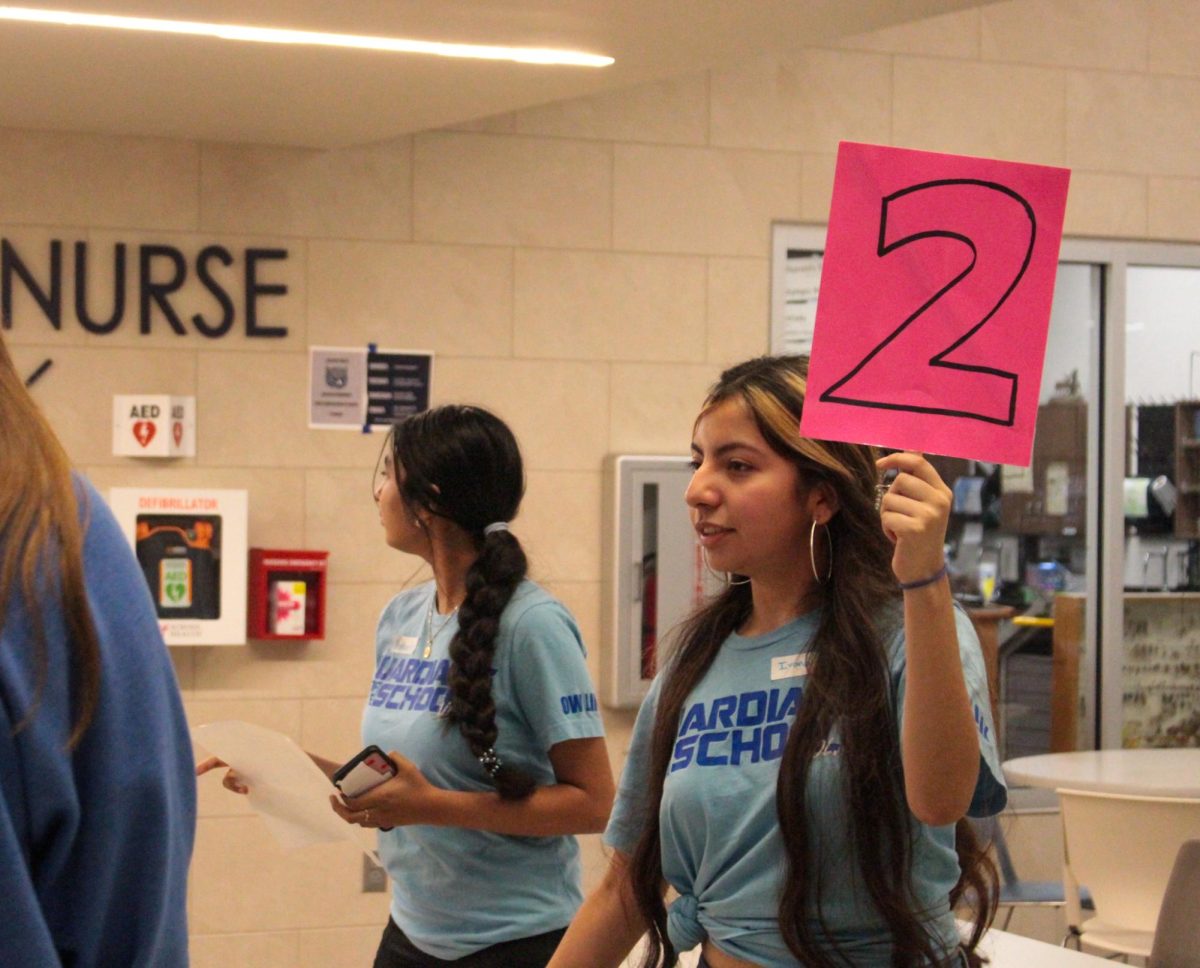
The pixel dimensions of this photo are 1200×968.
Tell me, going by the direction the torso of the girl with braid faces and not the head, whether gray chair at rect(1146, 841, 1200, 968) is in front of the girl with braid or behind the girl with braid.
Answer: behind

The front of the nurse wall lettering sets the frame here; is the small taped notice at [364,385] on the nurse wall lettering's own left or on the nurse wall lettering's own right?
on the nurse wall lettering's own left

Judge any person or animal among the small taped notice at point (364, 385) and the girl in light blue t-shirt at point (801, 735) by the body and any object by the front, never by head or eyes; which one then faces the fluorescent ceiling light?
the small taped notice

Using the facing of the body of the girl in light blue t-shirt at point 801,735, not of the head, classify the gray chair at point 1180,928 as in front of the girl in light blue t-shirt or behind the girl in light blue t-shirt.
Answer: behind

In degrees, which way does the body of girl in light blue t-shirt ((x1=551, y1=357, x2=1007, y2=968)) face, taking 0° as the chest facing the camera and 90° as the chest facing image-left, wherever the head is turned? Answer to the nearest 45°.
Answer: approximately 45°

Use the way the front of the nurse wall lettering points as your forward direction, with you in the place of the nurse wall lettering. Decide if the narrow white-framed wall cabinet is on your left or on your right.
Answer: on your left

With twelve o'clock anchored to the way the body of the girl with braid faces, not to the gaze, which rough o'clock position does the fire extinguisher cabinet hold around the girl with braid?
The fire extinguisher cabinet is roughly at 5 o'clock from the girl with braid.

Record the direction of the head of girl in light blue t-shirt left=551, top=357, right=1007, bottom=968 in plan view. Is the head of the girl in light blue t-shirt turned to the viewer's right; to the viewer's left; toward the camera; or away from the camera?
to the viewer's left

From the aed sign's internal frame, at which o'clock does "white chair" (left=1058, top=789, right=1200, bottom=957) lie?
The white chair is roughly at 10 o'clock from the aed sign.

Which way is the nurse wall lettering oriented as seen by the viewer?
toward the camera

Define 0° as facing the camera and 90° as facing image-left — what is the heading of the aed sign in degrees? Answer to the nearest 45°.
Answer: approximately 0°

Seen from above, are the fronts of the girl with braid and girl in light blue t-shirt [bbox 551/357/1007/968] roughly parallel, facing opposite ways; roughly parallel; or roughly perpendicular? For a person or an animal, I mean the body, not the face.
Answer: roughly parallel

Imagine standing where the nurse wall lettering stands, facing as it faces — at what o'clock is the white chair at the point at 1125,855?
The white chair is roughly at 10 o'clock from the nurse wall lettering.

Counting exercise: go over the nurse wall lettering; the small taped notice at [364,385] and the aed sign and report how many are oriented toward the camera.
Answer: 3

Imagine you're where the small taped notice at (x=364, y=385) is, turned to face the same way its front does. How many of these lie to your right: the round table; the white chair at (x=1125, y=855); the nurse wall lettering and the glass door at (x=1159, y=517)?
1

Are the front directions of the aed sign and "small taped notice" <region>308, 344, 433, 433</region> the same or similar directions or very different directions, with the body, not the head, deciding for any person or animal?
same or similar directions
